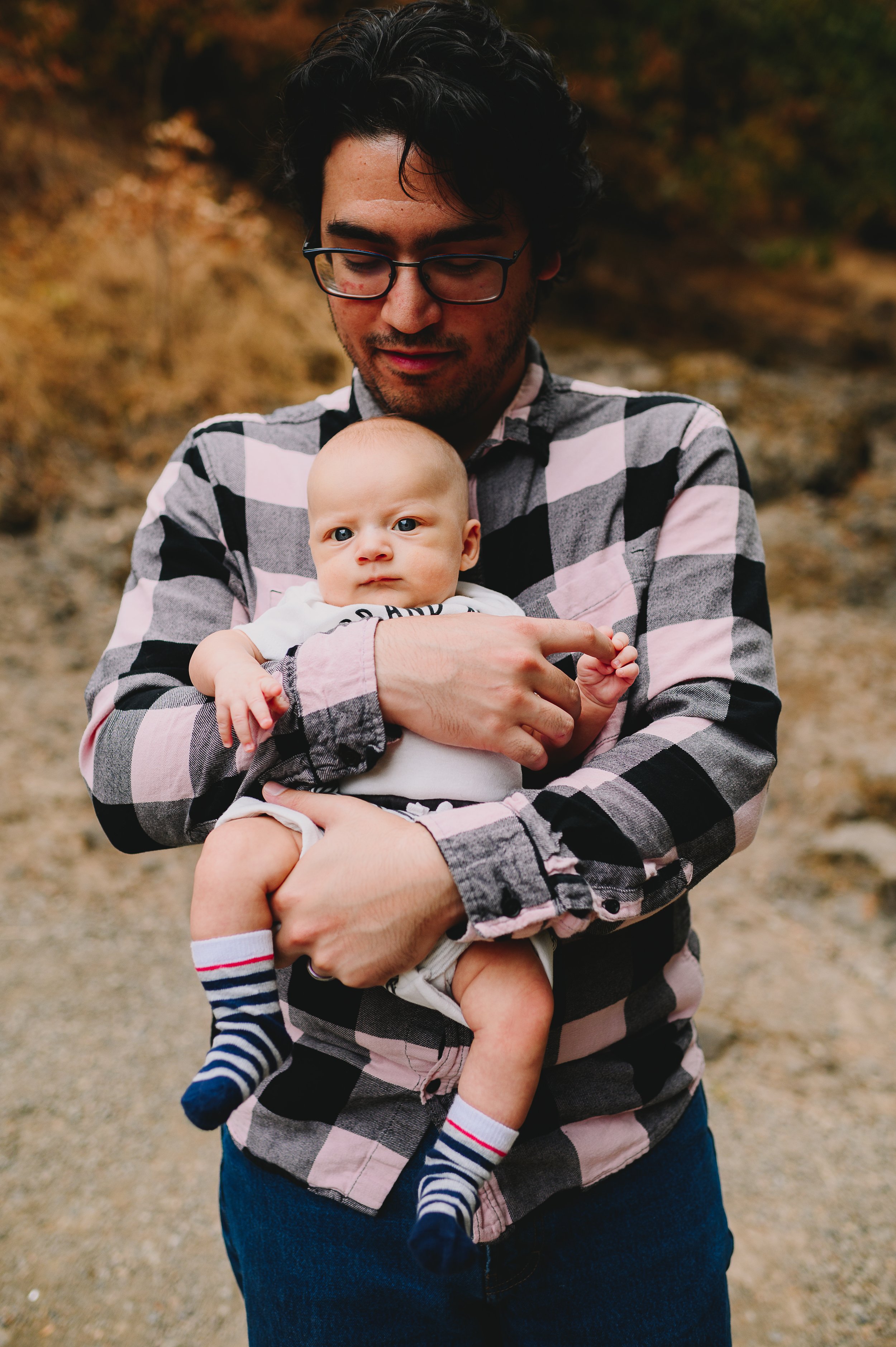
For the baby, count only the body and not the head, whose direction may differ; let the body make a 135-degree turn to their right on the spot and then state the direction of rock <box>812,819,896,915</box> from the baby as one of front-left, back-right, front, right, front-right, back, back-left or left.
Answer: right

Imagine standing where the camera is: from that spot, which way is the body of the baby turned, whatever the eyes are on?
toward the camera
